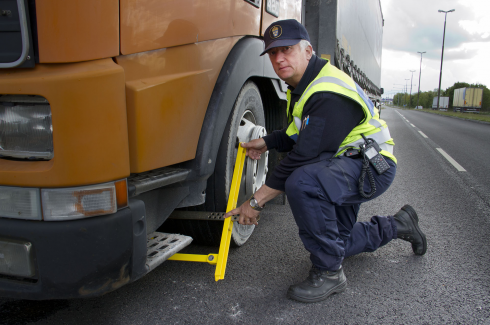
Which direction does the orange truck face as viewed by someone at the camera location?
facing the viewer and to the left of the viewer

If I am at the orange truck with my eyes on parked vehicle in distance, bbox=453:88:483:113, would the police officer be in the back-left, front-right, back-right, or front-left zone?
front-right

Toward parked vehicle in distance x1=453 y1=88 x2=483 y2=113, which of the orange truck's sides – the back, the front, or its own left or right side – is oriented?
back

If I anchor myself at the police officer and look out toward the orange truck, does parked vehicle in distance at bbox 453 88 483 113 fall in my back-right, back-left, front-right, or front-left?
back-right

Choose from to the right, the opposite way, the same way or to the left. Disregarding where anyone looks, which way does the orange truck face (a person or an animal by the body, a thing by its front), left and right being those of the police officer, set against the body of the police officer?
to the left

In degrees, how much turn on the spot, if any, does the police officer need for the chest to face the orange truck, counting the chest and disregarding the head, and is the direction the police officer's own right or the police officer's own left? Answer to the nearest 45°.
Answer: approximately 45° to the police officer's own left

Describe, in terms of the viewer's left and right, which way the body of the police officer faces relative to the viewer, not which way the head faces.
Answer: facing to the left of the viewer

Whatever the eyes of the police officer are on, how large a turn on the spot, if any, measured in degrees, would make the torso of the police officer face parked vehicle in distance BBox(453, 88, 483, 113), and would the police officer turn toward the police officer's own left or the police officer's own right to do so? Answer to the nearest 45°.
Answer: approximately 90° to the police officer's own right

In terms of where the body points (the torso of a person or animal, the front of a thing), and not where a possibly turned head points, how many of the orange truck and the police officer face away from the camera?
0
